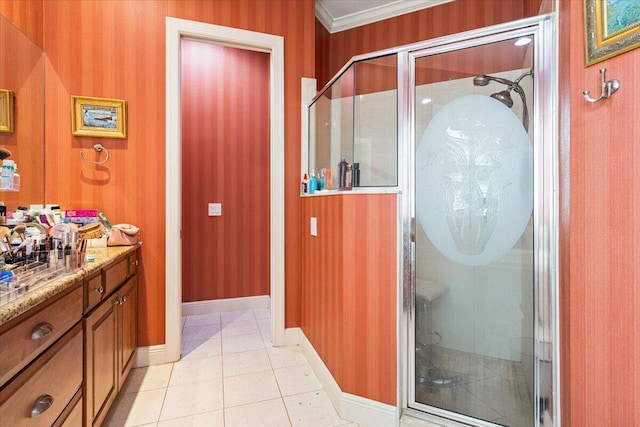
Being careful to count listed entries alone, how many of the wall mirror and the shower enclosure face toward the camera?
1

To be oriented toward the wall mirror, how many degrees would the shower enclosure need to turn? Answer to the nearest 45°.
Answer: approximately 90° to its right

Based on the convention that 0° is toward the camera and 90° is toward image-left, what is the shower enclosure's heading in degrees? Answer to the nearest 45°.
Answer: approximately 0°

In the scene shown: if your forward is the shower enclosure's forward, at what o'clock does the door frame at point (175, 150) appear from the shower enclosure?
The door frame is roughly at 3 o'clock from the shower enclosure.

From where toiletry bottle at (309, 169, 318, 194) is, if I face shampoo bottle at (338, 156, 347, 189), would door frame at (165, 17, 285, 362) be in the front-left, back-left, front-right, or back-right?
back-right

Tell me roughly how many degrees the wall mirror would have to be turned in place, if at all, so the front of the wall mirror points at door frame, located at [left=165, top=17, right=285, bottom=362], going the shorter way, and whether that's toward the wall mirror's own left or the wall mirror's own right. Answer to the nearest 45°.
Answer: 0° — it already faces it

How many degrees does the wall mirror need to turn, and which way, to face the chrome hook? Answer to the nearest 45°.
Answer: approximately 45° to its right

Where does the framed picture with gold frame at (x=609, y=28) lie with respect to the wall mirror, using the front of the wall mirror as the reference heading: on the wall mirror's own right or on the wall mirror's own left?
on the wall mirror's own right

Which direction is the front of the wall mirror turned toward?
to the viewer's right
